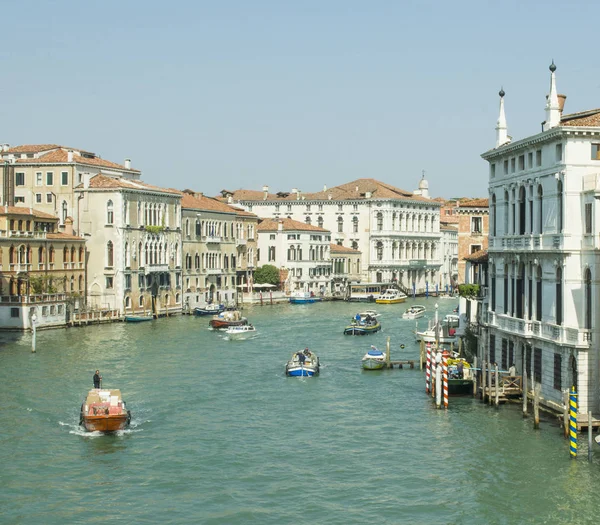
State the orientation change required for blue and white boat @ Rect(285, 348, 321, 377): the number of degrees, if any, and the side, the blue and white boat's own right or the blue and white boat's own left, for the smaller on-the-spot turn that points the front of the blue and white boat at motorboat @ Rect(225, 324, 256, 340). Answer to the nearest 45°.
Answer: approximately 180°

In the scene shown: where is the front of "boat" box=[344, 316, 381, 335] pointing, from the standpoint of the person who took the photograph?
facing the viewer and to the left of the viewer

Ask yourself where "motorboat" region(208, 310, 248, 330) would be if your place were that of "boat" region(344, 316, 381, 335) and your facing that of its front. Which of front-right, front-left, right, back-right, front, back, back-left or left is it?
front-right

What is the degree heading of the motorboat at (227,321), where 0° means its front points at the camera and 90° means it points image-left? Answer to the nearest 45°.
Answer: approximately 45°

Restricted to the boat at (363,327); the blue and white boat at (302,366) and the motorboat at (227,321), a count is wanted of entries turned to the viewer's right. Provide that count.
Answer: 0

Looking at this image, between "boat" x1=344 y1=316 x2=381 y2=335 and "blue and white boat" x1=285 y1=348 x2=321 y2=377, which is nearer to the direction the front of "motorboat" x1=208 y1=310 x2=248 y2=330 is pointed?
the blue and white boat

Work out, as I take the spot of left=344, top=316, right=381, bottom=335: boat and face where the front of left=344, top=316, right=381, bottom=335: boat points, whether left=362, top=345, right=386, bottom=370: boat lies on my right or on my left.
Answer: on my left

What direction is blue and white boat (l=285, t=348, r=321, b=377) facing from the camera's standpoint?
toward the camera

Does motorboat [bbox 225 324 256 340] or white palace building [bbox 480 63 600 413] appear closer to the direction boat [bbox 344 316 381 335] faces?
the motorboat
